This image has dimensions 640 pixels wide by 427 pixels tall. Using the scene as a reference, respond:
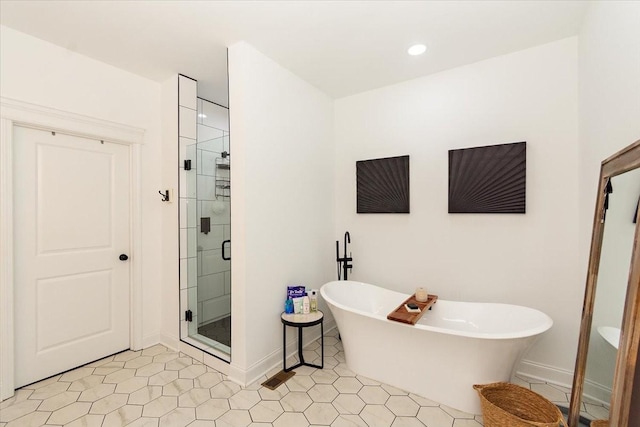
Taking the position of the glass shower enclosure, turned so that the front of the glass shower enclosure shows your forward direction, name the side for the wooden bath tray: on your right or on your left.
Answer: on your left

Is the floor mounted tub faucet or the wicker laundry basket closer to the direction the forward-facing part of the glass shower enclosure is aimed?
the wicker laundry basket

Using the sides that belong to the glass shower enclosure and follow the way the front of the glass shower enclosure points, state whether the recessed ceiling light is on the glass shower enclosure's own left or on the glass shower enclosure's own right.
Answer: on the glass shower enclosure's own left

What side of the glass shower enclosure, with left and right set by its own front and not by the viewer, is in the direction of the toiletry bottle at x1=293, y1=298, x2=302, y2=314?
left

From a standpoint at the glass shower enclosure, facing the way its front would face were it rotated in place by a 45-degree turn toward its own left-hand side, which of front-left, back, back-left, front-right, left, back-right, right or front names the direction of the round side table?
front-left

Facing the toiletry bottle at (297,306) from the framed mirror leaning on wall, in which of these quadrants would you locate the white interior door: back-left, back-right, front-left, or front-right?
front-left

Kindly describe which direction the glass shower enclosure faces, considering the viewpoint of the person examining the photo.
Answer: facing the viewer and to the left of the viewer

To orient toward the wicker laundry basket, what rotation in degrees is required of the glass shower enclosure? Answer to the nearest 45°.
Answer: approximately 90° to its left

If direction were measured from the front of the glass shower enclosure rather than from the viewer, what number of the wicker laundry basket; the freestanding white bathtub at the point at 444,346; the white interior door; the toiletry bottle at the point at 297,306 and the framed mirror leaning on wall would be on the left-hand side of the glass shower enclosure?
4

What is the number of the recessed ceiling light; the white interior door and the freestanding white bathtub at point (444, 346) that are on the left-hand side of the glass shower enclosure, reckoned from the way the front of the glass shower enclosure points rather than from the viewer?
2

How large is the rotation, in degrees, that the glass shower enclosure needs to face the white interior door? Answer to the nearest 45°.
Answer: approximately 45° to its right

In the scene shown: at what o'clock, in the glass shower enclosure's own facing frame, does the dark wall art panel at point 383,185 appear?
The dark wall art panel is roughly at 8 o'clock from the glass shower enclosure.

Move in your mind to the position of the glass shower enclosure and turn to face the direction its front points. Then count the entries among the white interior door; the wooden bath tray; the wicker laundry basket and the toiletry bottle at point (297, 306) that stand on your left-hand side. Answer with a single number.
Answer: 3

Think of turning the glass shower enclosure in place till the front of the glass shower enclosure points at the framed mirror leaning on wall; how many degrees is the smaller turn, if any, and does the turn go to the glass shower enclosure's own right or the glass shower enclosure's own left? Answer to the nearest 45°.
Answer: approximately 90° to the glass shower enclosure's own left
